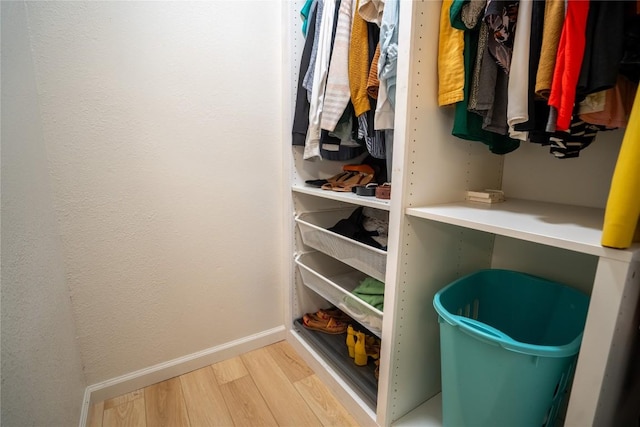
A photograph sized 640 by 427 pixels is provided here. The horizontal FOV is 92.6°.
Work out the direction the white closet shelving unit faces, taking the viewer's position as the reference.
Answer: facing the viewer and to the left of the viewer
